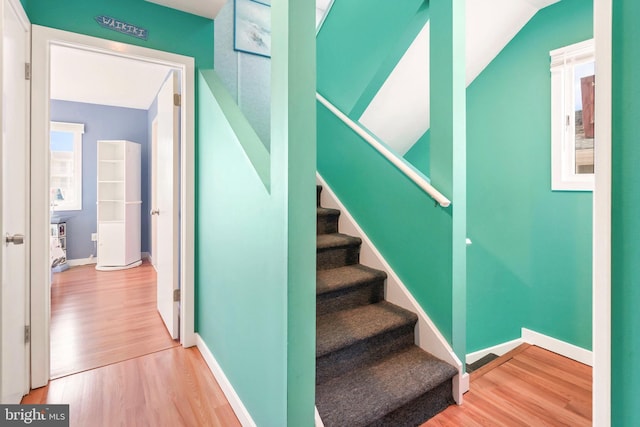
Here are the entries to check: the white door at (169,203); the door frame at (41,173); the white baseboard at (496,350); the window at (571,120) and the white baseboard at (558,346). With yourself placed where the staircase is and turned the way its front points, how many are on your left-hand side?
3

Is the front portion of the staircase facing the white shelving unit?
no

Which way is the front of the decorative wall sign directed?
toward the camera

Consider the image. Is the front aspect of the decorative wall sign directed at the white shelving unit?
no

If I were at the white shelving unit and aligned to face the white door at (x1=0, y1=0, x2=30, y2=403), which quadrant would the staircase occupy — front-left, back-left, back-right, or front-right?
front-left

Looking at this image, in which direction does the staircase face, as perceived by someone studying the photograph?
facing the viewer and to the right of the viewer

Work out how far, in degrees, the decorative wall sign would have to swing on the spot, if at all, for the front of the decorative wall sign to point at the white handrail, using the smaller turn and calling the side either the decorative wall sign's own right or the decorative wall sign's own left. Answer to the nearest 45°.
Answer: approximately 45° to the decorative wall sign's own left

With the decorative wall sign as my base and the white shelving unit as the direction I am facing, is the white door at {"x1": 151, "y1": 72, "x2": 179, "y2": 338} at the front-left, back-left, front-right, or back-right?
front-right

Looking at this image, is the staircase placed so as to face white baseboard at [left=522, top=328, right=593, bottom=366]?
no

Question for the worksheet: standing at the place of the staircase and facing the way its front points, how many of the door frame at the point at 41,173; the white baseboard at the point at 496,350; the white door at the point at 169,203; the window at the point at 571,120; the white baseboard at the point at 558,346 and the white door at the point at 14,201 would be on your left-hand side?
3

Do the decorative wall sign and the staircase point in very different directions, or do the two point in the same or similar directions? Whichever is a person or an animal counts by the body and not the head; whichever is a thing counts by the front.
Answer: same or similar directions
